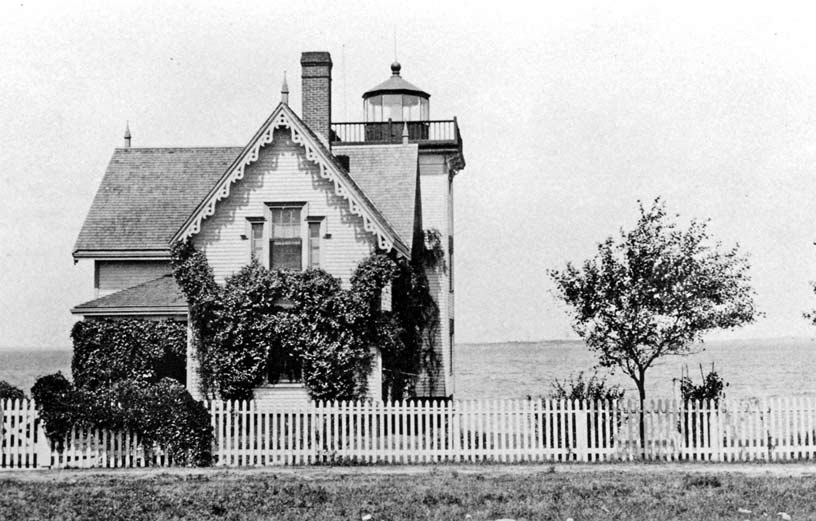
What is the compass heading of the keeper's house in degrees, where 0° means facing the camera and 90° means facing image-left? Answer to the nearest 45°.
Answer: approximately 0°

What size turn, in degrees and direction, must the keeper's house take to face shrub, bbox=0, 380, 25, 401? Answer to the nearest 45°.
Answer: approximately 45° to its right

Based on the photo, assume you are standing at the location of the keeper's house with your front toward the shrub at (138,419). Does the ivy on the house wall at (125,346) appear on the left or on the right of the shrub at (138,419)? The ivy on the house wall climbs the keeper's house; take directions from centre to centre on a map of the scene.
right
